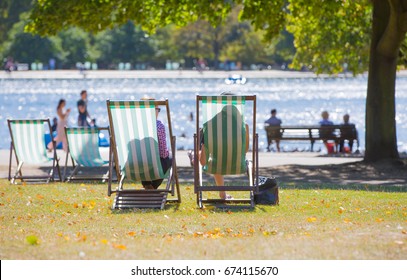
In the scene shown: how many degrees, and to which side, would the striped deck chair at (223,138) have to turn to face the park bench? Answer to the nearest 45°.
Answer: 0° — it already faces it

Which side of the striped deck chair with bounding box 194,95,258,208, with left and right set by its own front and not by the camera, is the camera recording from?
back

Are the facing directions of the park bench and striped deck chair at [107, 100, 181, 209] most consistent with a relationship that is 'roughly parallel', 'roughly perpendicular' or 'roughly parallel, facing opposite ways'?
roughly parallel

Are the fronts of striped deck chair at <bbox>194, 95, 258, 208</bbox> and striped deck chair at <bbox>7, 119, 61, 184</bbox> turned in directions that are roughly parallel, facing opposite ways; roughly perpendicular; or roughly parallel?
roughly parallel

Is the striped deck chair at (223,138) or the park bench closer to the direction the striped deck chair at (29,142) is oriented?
the park bench

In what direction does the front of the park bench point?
away from the camera

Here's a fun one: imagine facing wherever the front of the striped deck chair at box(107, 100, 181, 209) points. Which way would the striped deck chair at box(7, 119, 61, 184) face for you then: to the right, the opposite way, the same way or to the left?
the same way

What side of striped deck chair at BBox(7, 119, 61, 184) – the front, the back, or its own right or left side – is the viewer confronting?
back

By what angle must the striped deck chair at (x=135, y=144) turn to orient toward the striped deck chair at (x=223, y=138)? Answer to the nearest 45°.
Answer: approximately 90° to its right

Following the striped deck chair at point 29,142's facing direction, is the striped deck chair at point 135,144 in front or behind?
behind

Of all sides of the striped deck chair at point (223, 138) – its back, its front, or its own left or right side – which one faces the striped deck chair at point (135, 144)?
left

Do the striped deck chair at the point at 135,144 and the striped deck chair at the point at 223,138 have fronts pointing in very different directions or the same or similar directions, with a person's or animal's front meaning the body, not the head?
same or similar directions

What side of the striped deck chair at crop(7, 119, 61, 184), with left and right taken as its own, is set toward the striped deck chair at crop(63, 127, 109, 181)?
right

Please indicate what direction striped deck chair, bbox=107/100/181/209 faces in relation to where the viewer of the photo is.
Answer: facing away from the viewer

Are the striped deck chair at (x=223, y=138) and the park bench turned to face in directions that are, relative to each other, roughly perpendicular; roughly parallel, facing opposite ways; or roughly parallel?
roughly parallel
